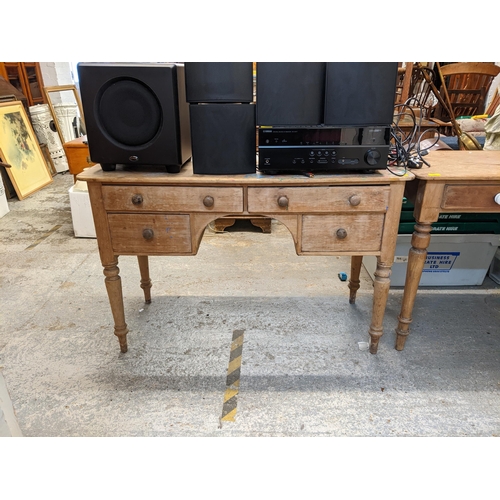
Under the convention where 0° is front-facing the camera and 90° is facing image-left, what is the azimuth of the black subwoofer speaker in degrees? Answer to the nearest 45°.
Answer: approximately 0°

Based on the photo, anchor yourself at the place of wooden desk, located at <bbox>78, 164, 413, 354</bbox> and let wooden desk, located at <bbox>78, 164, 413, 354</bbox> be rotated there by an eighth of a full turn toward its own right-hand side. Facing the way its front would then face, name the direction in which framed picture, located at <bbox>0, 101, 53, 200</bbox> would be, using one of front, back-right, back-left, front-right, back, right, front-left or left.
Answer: right

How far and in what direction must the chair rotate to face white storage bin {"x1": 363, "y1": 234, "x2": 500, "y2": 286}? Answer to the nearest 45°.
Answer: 0° — it already faces it

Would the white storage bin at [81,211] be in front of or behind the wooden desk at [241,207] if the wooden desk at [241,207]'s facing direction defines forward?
behind

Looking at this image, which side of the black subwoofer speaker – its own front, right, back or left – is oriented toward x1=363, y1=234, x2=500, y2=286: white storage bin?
left

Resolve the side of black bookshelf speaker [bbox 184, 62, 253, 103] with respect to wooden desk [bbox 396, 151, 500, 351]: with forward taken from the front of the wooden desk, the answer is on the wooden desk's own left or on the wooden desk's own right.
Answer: on the wooden desk's own right

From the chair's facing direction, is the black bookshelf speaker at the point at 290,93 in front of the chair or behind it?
in front

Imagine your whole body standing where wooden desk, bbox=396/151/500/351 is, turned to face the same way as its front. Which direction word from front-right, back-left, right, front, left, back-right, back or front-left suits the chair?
back
